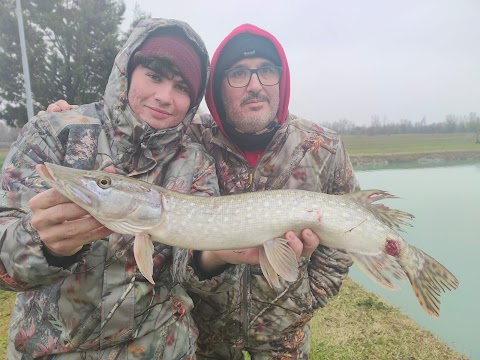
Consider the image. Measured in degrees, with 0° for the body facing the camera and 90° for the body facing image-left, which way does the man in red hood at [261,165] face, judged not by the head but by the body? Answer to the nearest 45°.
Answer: approximately 0°

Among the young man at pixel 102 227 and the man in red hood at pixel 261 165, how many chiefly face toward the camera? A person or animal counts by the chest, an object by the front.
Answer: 2

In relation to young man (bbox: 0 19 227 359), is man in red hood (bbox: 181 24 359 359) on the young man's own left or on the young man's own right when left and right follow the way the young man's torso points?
on the young man's own left
